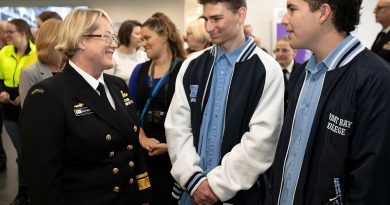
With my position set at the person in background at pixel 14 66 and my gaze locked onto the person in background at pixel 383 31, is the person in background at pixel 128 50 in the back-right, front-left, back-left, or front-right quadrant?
front-left

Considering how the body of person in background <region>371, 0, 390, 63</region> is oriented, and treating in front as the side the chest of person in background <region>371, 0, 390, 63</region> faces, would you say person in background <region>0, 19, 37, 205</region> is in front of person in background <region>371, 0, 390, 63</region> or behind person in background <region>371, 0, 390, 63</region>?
in front

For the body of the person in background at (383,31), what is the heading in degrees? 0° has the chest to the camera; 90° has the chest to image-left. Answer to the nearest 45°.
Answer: approximately 45°

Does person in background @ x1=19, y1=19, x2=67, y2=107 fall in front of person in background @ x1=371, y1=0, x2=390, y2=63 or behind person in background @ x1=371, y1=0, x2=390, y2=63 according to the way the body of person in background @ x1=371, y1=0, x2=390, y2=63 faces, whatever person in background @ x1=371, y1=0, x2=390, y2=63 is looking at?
in front

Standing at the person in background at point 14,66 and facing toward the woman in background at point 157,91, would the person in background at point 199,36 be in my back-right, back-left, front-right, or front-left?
front-left

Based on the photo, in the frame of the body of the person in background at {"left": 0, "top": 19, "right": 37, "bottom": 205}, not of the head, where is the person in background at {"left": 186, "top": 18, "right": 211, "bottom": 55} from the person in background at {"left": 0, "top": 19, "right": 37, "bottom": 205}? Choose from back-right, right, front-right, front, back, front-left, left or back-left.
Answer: left

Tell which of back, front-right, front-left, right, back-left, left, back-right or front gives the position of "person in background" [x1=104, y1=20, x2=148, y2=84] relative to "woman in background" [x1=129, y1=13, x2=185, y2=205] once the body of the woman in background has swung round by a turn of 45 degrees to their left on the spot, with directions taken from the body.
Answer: back

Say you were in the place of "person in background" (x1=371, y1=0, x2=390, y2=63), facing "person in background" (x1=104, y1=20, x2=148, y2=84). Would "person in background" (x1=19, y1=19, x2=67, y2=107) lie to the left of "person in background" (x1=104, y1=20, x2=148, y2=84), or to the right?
left

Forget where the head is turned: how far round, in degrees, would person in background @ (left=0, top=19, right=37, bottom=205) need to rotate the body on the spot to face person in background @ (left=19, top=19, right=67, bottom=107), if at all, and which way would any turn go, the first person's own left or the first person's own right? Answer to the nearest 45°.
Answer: approximately 45° to the first person's own left

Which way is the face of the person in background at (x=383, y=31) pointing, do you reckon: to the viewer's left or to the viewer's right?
to the viewer's left

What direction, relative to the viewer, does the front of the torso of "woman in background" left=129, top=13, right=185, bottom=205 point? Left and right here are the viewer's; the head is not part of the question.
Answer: facing the viewer and to the left of the viewer

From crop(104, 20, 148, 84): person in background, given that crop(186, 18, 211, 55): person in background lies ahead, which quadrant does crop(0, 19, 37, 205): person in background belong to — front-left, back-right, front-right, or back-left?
back-right

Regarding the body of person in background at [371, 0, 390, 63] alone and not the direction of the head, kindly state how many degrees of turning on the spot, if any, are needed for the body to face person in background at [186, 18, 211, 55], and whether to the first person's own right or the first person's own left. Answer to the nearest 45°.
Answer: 0° — they already face them

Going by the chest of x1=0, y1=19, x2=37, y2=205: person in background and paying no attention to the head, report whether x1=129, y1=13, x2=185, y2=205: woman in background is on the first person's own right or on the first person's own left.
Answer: on the first person's own left
